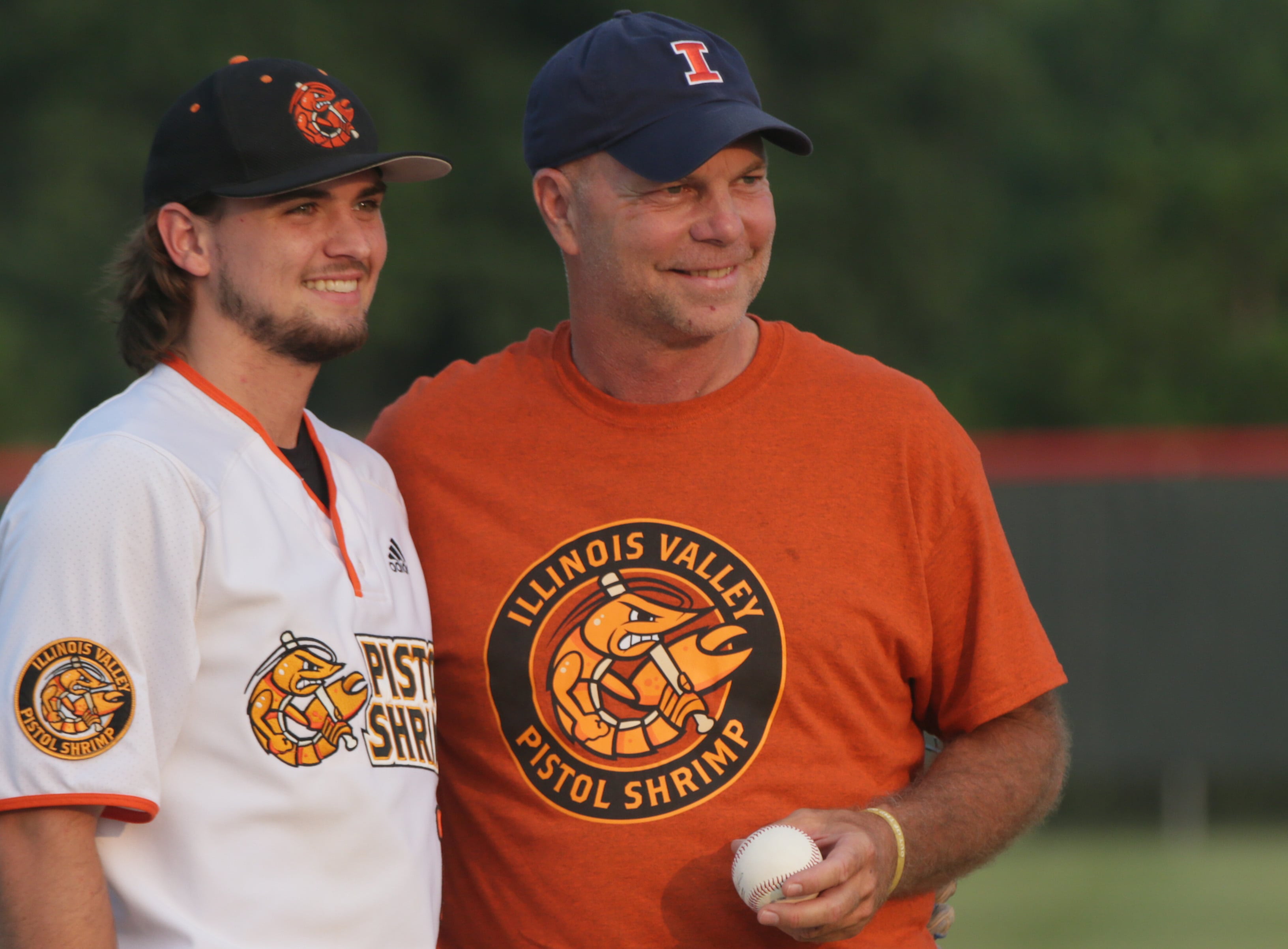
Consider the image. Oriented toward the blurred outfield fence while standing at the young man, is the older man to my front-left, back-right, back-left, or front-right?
front-right

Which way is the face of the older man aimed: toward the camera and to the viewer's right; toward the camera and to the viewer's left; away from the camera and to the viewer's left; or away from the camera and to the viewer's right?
toward the camera and to the viewer's right

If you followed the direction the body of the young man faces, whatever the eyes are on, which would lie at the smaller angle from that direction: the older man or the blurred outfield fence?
the older man

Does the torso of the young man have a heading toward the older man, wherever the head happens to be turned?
no

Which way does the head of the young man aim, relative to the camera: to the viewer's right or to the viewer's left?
to the viewer's right

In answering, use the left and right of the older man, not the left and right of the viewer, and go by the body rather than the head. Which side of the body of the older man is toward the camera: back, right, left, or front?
front

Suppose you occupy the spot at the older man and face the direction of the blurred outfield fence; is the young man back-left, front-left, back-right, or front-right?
back-left

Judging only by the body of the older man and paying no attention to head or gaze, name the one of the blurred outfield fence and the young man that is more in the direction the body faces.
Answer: the young man

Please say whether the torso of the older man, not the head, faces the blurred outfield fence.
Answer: no

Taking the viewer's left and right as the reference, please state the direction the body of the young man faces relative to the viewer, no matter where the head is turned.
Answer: facing the viewer and to the right of the viewer

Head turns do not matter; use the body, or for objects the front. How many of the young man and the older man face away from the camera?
0

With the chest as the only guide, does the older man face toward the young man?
no
